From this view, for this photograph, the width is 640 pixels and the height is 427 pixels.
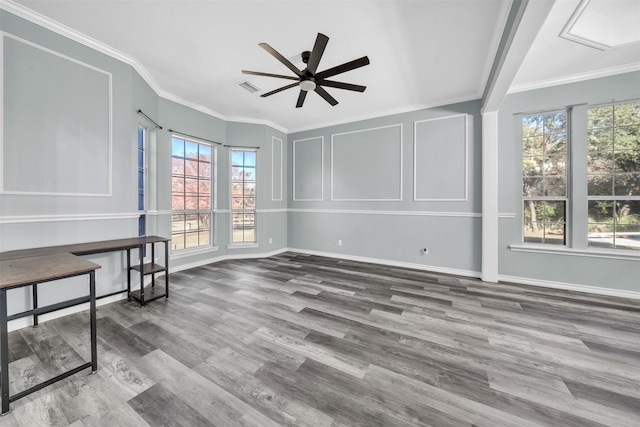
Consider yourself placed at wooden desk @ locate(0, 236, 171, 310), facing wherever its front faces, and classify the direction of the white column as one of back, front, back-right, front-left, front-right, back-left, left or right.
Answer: front

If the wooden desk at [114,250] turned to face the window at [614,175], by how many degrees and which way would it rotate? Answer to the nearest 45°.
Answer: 0° — it already faces it

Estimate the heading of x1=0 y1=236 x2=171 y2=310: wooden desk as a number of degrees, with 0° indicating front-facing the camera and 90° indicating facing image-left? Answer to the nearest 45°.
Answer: approximately 315°

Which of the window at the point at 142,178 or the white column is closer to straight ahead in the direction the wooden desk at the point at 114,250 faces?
the white column

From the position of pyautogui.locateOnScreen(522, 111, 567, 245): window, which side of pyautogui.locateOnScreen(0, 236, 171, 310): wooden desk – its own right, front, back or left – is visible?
front

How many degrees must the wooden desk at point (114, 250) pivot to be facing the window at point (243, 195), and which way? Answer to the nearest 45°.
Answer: approximately 90° to its left

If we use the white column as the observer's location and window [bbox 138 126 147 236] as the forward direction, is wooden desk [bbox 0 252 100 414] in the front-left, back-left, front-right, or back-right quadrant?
front-left

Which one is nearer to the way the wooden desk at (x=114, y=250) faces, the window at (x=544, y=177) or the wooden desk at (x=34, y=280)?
the window

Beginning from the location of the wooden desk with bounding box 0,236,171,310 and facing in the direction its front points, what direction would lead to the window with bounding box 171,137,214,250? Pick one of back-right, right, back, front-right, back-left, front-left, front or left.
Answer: left
